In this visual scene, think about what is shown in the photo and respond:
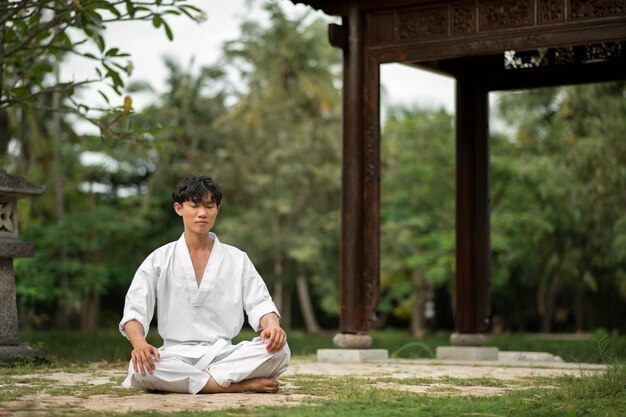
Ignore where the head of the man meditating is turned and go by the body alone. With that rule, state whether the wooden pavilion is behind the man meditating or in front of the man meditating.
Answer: behind

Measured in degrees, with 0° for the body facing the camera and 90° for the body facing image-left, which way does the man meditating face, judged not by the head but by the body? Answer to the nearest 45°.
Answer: approximately 0°

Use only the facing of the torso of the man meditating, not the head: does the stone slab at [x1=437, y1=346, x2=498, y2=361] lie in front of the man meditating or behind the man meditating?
behind

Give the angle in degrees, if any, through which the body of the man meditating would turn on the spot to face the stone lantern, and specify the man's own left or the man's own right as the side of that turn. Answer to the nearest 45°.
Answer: approximately 135° to the man's own right

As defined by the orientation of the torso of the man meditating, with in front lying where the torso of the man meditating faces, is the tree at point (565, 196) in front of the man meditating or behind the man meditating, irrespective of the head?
behind

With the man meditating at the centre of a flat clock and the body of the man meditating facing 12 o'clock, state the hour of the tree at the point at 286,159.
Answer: The tree is roughly at 6 o'clock from the man meditating.
